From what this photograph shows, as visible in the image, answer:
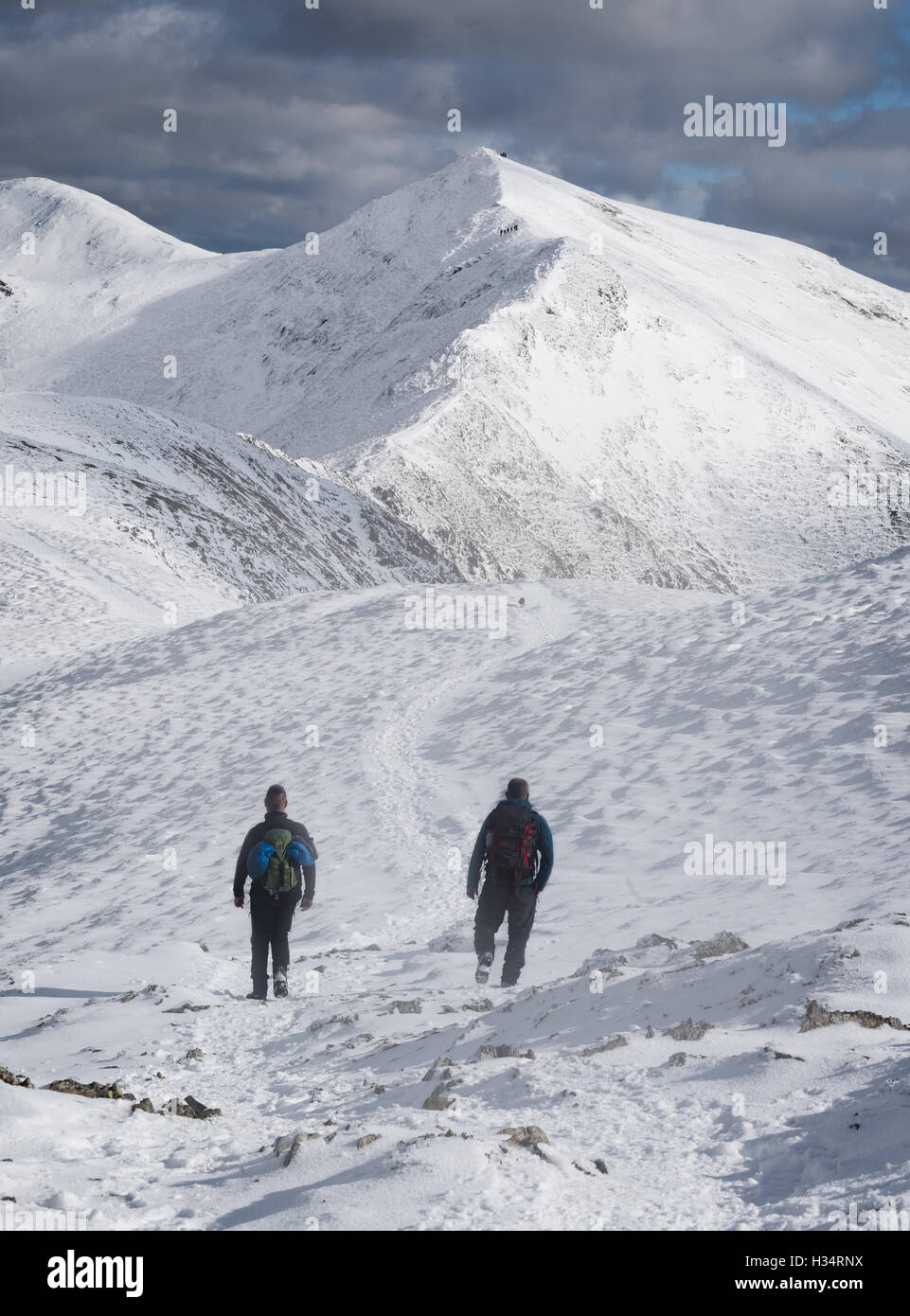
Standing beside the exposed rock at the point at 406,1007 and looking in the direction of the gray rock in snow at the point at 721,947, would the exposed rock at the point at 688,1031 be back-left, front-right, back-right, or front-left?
front-right

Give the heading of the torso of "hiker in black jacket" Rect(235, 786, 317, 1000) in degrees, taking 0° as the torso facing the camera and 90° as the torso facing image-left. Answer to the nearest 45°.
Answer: approximately 180°

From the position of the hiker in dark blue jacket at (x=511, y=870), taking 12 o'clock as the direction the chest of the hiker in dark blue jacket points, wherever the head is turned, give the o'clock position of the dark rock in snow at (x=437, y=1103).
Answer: The dark rock in snow is roughly at 6 o'clock from the hiker in dark blue jacket.

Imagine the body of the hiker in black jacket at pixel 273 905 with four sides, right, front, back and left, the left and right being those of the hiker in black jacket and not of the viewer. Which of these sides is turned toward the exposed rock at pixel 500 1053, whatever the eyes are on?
back

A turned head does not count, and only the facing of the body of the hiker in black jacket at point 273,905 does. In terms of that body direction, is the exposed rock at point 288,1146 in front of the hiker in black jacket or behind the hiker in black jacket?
behind

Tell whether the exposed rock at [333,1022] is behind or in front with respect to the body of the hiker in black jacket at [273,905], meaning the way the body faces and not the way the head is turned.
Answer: behind

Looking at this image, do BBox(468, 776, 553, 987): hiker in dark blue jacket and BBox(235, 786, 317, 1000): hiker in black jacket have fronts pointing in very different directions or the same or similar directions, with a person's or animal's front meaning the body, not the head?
same or similar directions

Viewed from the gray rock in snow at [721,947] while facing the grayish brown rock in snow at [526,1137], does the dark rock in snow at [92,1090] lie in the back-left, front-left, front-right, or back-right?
front-right

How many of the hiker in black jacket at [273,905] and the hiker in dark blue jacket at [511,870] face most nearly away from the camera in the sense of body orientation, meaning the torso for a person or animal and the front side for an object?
2

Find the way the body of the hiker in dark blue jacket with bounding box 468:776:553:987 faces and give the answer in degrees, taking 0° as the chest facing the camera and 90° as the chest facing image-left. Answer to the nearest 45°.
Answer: approximately 180°

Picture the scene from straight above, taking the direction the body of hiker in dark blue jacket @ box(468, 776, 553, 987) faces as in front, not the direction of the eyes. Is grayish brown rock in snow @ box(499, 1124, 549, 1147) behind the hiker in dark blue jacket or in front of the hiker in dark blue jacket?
behind

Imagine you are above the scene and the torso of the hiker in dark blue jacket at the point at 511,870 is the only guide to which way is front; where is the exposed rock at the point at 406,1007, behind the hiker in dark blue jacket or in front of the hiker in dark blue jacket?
behind
